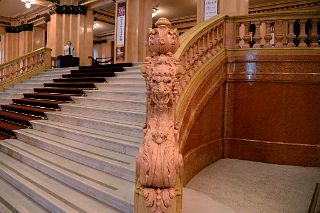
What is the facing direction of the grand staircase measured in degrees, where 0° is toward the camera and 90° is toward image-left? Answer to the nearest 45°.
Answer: approximately 45°

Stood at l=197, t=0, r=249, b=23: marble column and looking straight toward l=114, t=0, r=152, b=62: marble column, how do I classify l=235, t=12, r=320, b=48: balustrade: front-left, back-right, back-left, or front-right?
back-left

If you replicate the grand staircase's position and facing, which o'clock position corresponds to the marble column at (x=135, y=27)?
The marble column is roughly at 5 o'clock from the grand staircase.

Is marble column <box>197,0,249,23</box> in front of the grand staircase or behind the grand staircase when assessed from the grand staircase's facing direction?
behind
